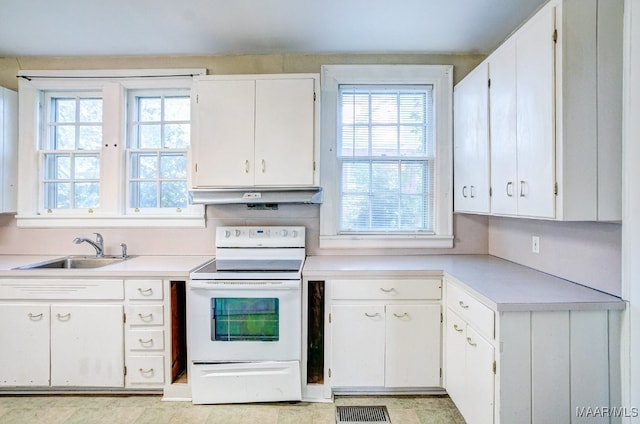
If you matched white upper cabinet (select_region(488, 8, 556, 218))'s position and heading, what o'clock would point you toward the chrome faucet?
The chrome faucet is roughly at 1 o'clock from the white upper cabinet.

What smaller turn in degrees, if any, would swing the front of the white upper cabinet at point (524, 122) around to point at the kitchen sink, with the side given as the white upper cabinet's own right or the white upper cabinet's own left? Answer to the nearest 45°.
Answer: approximately 45° to the white upper cabinet's own right

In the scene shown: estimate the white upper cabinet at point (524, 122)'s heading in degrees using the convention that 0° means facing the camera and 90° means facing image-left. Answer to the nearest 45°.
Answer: approximately 45°

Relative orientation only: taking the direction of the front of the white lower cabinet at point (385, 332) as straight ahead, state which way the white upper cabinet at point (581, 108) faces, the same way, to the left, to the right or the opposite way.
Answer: to the right

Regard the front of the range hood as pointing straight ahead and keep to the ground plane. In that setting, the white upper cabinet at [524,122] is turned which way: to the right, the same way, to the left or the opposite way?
to the right

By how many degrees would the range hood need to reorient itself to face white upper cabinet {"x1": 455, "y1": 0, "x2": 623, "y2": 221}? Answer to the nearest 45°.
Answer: approximately 45° to its left

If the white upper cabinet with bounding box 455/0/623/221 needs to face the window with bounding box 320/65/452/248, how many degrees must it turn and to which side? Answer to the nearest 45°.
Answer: approximately 90° to its right

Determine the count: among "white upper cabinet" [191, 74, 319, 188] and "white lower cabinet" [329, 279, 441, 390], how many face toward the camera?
2

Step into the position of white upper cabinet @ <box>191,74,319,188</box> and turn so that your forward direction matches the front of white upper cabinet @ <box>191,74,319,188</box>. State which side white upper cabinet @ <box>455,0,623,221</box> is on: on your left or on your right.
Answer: on your left

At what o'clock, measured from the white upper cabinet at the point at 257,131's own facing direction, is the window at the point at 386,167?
The window is roughly at 9 o'clock from the white upper cabinet.
